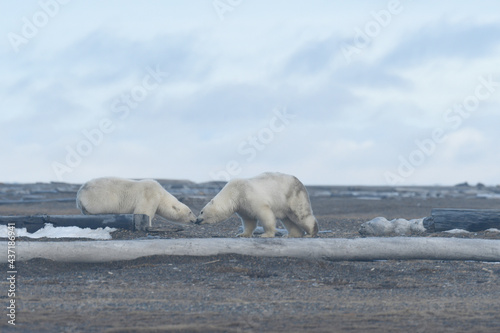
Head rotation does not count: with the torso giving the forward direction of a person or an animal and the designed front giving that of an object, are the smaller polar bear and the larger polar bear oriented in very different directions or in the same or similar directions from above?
very different directions

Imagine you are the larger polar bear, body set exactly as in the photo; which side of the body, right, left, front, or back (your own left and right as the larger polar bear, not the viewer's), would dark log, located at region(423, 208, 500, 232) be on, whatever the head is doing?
back

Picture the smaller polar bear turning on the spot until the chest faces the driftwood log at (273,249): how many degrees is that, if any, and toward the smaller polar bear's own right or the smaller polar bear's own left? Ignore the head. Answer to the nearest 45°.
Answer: approximately 45° to the smaller polar bear's own right

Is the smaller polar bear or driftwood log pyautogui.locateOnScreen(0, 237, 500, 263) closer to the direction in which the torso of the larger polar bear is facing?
the smaller polar bear

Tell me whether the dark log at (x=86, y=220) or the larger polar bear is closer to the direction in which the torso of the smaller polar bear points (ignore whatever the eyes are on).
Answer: the larger polar bear

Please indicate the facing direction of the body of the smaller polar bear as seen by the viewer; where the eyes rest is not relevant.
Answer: to the viewer's right

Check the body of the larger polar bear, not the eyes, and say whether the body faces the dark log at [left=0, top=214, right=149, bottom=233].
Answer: yes

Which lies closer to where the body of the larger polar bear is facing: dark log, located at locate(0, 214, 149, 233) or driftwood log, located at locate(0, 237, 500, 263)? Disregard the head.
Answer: the dark log

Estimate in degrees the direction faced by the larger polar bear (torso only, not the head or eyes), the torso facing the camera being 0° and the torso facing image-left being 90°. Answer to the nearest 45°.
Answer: approximately 90°

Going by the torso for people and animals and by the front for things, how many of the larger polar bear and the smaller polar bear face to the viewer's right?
1

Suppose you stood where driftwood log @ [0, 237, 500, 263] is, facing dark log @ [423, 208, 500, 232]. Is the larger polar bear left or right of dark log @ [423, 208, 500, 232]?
left
